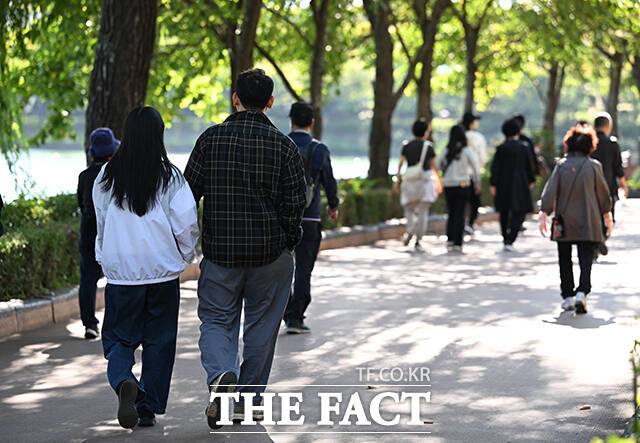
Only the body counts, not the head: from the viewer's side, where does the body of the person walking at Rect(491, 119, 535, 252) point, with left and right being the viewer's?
facing away from the viewer

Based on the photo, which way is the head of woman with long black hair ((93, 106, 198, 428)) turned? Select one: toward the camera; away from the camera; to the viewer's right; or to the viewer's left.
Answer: away from the camera

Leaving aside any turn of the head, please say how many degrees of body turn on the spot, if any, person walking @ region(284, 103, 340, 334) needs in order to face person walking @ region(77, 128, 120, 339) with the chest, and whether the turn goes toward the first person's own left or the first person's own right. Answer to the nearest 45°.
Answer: approximately 90° to the first person's own left

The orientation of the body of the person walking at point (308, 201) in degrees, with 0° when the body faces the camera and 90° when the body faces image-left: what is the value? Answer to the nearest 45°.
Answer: approximately 180°

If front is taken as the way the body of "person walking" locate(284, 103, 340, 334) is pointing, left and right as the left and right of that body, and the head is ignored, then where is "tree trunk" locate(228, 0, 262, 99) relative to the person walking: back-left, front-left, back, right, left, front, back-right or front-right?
front

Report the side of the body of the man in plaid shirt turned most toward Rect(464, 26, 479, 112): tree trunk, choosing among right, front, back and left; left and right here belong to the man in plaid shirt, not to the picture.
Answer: front

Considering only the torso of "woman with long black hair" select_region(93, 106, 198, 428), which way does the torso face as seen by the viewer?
away from the camera

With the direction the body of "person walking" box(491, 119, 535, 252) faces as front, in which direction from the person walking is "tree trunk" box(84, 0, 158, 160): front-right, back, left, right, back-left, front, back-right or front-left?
back-left

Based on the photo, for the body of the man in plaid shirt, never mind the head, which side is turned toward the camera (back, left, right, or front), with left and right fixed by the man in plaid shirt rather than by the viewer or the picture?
back

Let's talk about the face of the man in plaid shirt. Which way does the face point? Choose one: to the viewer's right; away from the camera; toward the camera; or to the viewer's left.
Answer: away from the camera

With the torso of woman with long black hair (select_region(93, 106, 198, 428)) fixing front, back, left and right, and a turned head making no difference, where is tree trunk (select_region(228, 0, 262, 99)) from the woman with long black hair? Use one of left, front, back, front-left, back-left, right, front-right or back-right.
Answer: front

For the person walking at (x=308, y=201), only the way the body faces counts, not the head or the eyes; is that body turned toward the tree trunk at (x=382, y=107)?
yes

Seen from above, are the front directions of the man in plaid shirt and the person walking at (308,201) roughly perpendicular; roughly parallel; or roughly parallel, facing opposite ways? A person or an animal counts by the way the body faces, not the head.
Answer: roughly parallel

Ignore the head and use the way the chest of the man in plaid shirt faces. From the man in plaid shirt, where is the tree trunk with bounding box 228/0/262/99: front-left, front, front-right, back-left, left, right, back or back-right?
front

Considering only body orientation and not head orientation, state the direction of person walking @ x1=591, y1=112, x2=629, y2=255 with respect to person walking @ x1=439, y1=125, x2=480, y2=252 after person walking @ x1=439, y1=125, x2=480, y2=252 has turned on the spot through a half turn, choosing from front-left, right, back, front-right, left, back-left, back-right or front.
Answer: front-left
